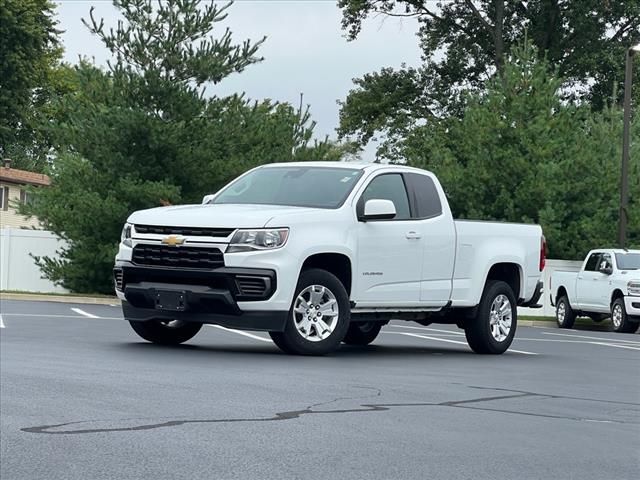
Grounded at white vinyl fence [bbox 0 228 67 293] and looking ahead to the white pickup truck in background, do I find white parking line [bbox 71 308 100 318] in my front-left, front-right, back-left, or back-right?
front-right

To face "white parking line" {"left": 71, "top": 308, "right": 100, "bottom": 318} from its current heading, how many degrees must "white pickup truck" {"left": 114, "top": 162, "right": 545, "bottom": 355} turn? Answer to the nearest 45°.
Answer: approximately 90° to its right

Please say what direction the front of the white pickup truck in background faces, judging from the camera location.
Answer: facing the viewer and to the right of the viewer

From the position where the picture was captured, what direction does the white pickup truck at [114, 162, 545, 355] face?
facing the viewer and to the left of the viewer

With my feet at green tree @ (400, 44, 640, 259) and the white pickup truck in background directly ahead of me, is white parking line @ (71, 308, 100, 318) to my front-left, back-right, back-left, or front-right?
front-right

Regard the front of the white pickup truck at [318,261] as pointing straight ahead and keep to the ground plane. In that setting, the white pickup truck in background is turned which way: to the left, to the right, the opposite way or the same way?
to the left

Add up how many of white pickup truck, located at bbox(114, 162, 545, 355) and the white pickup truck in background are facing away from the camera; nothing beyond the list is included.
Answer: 0

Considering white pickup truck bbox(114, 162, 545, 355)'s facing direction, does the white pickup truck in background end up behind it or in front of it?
behind
